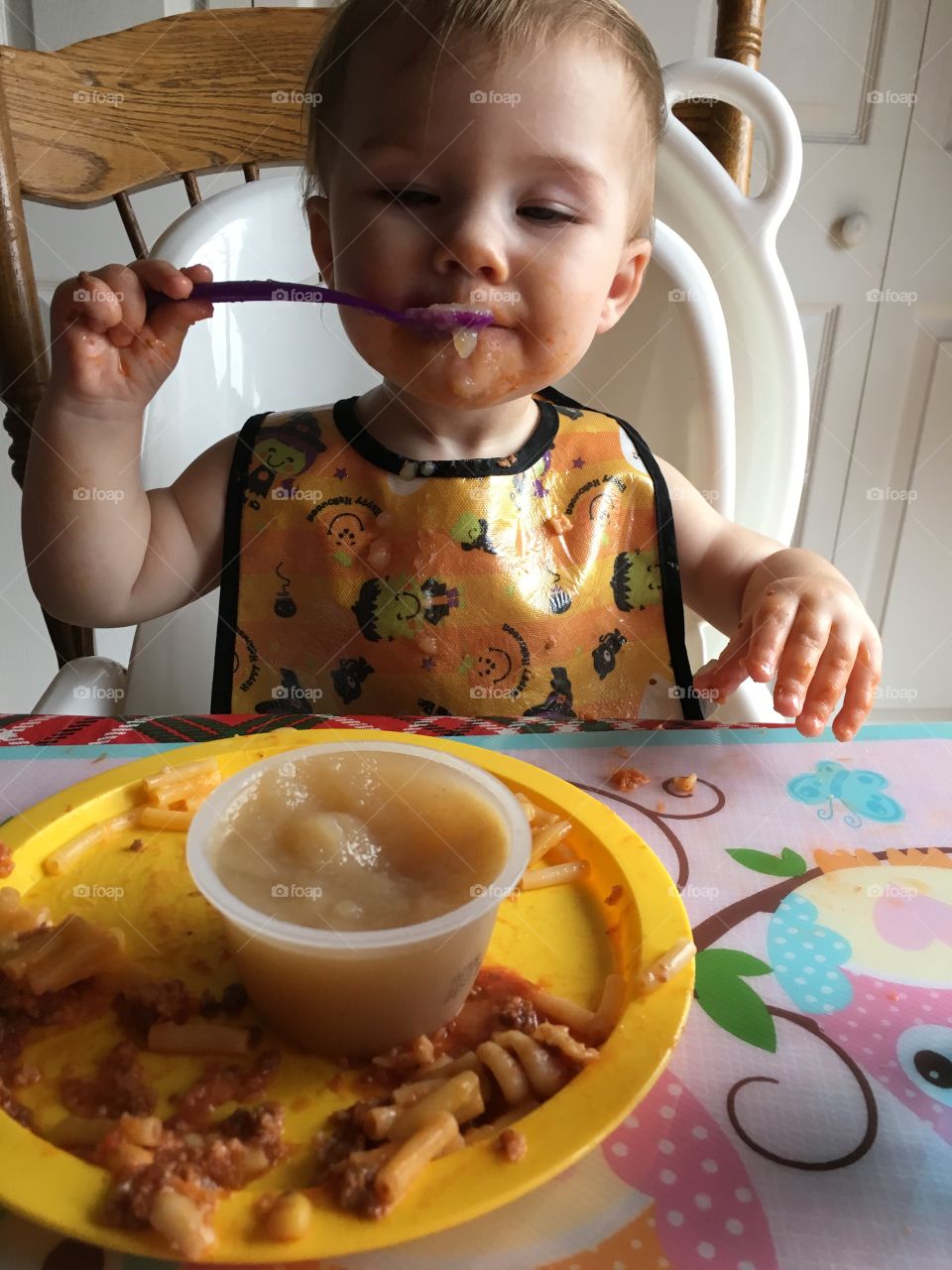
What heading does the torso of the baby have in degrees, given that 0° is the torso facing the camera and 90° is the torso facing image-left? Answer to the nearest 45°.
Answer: approximately 0°

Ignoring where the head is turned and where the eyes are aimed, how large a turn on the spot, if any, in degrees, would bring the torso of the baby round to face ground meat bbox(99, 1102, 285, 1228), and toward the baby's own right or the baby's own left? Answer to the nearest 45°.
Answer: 0° — they already face it

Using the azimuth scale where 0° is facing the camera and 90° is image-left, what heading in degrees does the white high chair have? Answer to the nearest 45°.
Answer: approximately 0°
